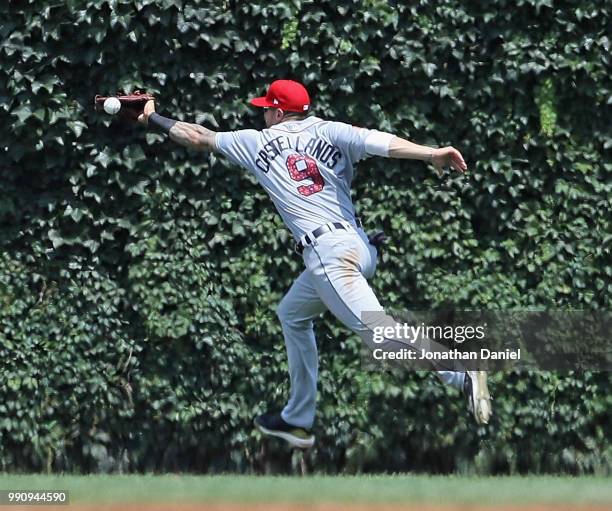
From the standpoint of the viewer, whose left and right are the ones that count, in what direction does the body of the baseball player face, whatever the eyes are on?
facing away from the viewer and to the left of the viewer

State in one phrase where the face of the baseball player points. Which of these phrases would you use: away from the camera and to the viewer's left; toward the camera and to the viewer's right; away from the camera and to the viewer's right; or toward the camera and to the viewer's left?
away from the camera and to the viewer's left
